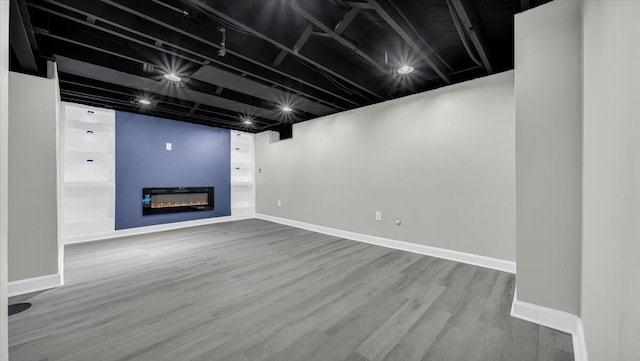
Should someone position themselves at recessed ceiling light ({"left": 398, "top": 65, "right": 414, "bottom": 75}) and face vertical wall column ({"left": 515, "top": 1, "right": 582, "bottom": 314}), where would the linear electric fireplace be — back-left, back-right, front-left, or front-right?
back-right

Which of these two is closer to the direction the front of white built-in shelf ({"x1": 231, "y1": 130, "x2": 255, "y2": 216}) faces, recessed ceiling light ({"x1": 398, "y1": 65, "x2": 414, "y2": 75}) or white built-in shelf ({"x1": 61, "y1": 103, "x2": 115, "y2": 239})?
the recessed ceiling light

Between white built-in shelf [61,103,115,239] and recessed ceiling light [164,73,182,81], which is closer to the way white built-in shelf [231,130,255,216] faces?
the recessed ceiling light

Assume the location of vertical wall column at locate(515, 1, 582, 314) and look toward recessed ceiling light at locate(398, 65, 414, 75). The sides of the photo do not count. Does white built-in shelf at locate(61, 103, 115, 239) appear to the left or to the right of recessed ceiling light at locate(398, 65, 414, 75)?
left

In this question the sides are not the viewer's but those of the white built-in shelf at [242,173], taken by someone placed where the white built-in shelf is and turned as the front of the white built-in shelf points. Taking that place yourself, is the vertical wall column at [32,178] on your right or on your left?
on your right

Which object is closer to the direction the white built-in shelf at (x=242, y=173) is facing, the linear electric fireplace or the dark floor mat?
the dark floor mat

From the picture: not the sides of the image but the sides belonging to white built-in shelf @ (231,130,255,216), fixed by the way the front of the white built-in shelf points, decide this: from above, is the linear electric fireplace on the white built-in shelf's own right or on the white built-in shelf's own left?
on the white built-in shelf's own right

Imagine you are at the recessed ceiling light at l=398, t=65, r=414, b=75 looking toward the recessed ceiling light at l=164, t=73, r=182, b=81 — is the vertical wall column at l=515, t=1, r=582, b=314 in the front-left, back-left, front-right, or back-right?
back-left

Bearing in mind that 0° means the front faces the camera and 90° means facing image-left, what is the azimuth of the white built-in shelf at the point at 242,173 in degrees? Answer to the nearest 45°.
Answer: approximately 315°

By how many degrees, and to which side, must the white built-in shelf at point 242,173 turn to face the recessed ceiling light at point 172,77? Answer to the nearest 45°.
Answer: approximately 45° to its right

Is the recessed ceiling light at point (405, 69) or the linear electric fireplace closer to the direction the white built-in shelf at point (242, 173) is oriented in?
the recessed ceiling light
